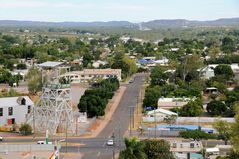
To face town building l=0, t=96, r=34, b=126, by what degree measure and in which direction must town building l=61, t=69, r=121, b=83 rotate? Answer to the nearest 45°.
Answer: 0° — it already faces it

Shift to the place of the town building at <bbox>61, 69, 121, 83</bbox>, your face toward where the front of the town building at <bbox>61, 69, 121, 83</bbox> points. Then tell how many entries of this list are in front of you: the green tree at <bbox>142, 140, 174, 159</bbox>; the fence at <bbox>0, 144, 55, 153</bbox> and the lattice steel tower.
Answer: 3

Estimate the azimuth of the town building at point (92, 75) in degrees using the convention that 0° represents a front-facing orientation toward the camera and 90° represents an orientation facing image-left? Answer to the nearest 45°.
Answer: approximately 0°

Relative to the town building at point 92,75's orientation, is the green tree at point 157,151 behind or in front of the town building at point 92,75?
in front

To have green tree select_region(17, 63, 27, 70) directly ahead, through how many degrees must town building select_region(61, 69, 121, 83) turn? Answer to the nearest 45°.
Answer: approximately 135° to its right

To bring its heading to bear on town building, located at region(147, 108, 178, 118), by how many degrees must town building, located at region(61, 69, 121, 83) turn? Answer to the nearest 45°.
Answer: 0° — it already faces it

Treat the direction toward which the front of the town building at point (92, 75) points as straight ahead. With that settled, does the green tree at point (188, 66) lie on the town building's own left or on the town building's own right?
on the town building's own left

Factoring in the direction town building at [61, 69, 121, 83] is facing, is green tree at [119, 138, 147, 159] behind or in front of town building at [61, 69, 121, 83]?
in front

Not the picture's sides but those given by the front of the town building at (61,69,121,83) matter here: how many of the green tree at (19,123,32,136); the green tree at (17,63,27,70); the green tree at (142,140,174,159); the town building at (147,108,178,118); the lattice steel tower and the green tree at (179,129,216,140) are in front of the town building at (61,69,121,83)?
5

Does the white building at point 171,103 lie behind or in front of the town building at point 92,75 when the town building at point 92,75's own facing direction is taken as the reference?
in front

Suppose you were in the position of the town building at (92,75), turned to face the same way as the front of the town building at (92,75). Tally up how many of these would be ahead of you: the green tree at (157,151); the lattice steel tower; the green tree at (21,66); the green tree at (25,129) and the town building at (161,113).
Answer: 4
